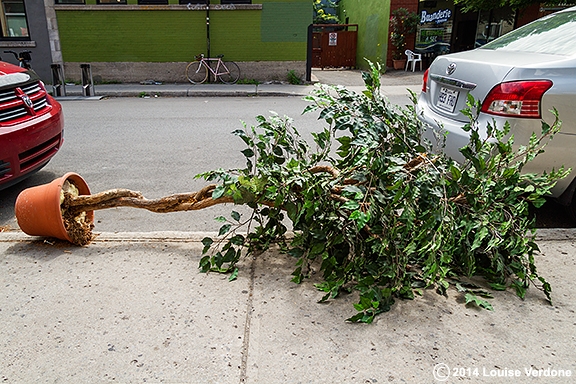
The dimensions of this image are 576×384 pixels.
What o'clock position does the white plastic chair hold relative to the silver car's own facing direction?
The white plastic chair is roughly at 10 o'clock from the silver car.

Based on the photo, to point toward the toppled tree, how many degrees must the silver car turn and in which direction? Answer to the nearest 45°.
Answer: approximately 180°

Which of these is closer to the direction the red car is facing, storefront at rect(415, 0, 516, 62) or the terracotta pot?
the terracotta pot

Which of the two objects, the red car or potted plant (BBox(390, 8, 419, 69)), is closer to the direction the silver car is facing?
the potted plant

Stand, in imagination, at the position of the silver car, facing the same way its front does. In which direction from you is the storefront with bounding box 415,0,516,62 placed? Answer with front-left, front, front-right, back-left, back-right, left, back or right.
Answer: front-left

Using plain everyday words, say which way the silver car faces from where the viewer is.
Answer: facing away from the viewer and to the right of the viewer

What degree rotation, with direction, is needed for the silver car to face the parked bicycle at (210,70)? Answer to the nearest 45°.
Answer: approximately 90° to its left

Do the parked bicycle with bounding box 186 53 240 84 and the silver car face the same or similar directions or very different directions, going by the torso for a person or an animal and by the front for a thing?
very different directions

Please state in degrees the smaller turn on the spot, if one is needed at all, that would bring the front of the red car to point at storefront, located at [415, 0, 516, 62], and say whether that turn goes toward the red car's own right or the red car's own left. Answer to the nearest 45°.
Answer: approximately 90° to the red car's own left

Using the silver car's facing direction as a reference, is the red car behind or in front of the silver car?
behind
